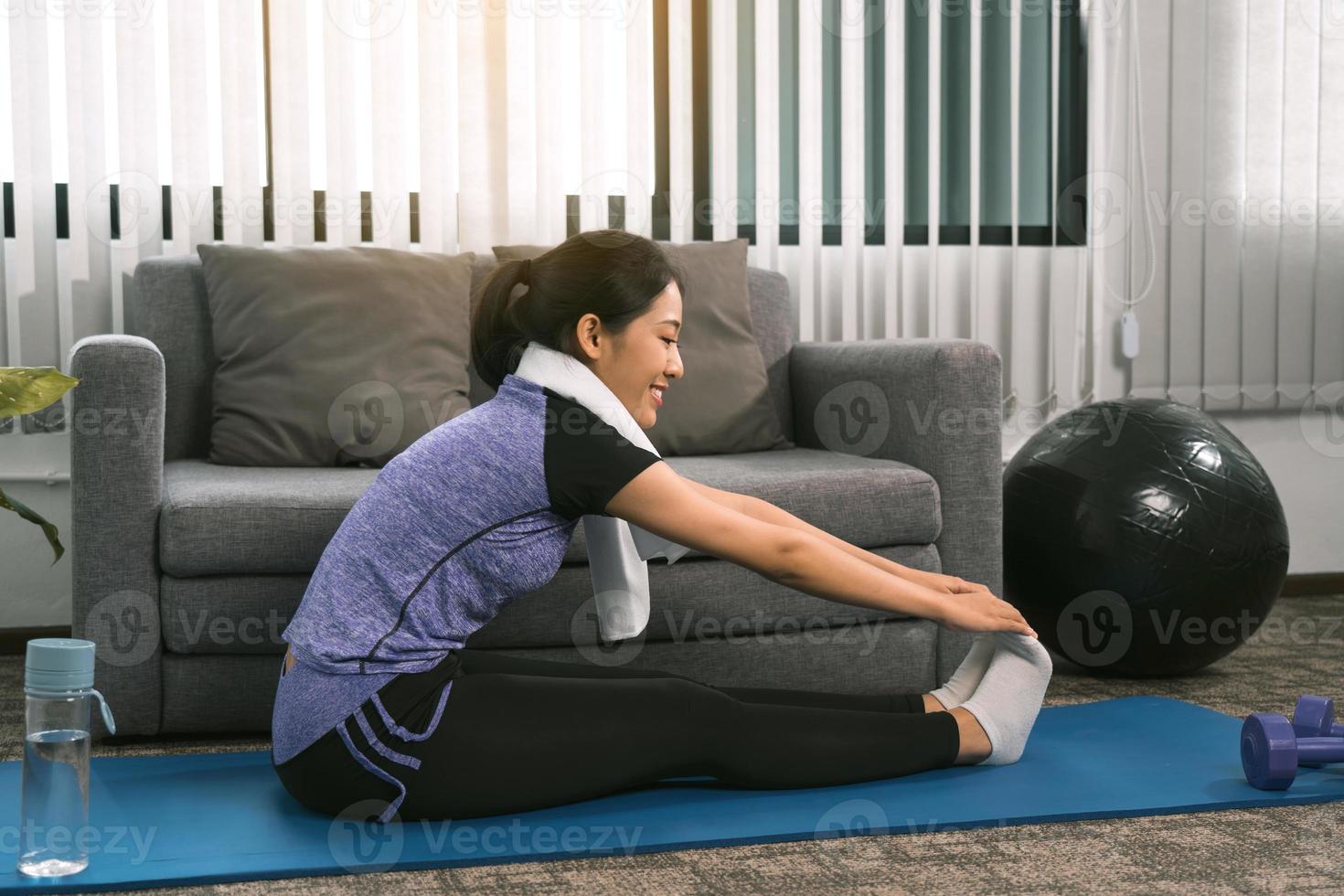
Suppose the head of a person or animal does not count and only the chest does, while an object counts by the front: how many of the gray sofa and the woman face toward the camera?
1

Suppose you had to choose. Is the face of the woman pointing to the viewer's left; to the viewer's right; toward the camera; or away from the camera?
to the viewer's right

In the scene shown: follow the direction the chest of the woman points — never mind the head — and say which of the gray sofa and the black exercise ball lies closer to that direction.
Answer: the black exercise ball

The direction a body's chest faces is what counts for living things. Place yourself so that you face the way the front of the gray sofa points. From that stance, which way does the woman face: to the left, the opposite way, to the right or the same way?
to the left

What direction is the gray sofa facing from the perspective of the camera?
toward the camera

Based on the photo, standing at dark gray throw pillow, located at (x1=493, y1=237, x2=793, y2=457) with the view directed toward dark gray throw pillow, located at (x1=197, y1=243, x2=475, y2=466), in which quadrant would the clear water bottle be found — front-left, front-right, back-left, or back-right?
front-left

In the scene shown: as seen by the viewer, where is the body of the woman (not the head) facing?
to the viewer's right

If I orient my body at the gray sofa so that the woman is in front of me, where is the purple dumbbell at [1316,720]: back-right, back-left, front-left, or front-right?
front-left

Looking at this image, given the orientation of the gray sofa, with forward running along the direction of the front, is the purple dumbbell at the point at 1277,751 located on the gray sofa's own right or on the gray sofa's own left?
on the gray sofa's own left
